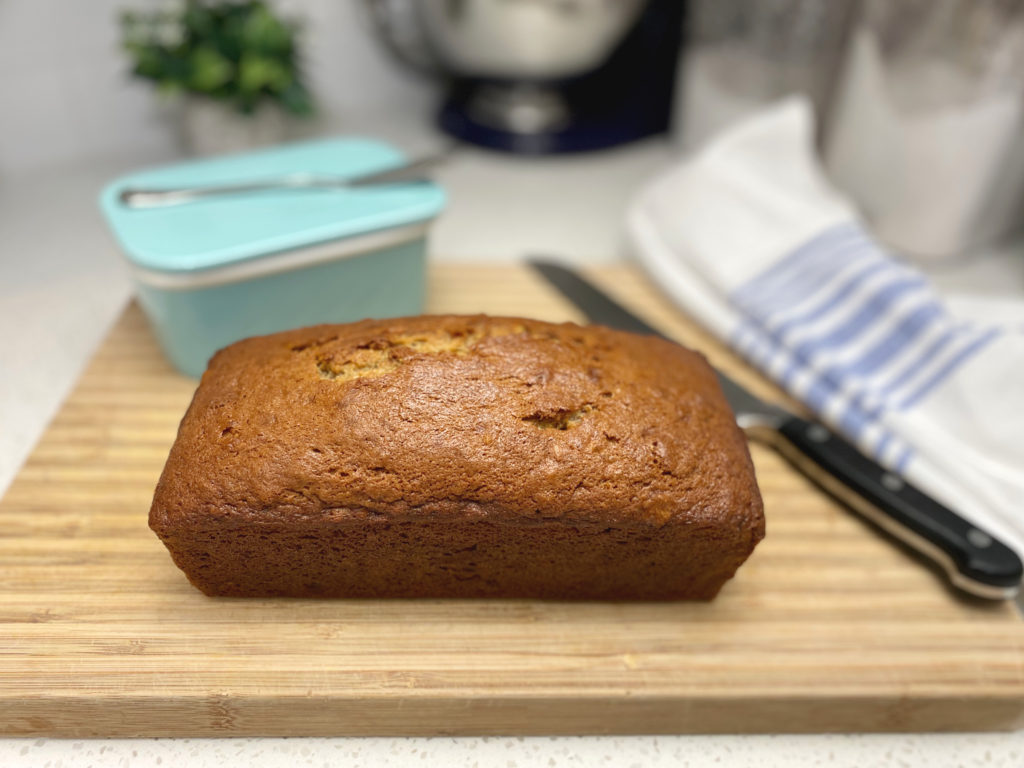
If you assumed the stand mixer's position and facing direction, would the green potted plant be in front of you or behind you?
in front

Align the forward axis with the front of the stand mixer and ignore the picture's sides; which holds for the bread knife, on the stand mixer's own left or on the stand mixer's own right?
on the stand mixer's own left

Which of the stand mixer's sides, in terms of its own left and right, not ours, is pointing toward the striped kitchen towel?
left

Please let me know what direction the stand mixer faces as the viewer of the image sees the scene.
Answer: facing the viewer and to the left of the viewer

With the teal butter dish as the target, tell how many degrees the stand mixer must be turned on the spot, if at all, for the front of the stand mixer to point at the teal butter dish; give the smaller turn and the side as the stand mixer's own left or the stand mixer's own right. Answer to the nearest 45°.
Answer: approximately 45° to the stand mixer's own left

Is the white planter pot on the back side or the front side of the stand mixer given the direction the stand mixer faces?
on the front side

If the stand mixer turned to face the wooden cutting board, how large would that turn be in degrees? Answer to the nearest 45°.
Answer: approximately 45° to its left
